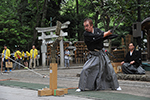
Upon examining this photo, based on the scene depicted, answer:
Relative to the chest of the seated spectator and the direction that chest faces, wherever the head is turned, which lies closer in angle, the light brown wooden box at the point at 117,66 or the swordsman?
the swordsman

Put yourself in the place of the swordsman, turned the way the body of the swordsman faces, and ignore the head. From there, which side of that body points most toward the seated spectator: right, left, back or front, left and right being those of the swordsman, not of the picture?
back

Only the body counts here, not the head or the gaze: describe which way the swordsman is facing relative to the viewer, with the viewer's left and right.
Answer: facing the viewer and to the left of the viewer

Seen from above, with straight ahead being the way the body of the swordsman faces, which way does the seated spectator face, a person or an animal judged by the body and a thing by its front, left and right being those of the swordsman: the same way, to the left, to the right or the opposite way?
the same way

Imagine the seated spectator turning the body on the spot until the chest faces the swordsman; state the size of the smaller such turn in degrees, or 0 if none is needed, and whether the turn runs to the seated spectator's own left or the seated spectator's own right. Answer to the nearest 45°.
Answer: approximately 45° to the seated spectator's own left

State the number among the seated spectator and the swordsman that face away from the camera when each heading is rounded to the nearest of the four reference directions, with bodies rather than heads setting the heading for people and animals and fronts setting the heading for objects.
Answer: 0
